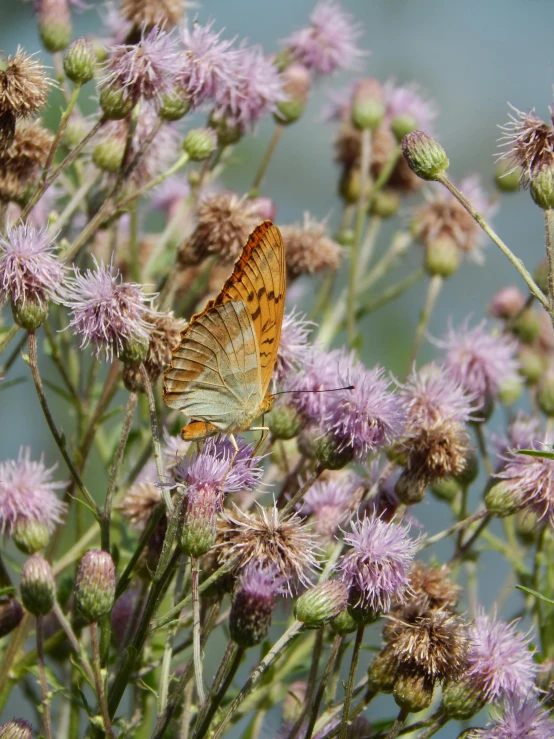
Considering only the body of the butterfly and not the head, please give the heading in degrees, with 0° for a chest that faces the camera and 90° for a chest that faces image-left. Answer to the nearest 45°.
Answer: approximately 270°
